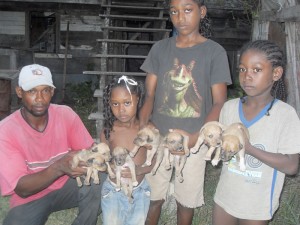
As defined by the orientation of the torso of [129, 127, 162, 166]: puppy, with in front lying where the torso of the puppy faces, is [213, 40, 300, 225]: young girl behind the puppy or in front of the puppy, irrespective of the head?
behind

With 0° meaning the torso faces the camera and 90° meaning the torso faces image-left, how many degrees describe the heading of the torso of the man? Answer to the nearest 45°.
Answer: approximately 315°

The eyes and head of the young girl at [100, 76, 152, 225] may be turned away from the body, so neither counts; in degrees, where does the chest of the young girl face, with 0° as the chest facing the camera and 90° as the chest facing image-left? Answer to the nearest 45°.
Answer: approximately 0°

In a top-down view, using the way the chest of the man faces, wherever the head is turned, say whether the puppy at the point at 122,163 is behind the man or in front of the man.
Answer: in front

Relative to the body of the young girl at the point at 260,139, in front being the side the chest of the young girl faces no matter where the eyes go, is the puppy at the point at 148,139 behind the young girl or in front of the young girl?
in front

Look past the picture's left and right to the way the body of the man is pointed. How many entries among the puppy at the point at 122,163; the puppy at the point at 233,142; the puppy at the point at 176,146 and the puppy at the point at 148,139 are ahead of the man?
4
